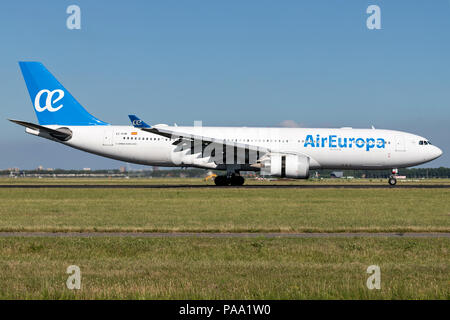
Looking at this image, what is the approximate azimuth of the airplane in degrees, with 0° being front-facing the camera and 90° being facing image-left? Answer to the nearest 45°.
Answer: approximately 270°
